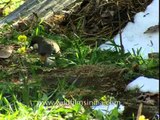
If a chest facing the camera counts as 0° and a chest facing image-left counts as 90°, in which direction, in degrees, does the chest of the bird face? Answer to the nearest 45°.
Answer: approximately 90°

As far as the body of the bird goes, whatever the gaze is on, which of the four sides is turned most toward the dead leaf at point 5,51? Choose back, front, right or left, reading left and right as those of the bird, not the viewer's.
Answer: front
